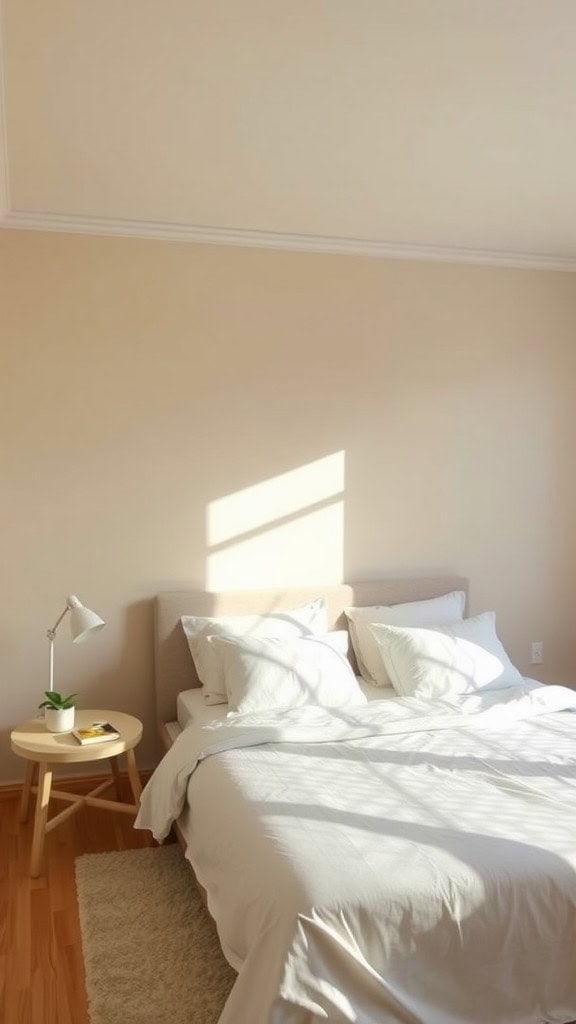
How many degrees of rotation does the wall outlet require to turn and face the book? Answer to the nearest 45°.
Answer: approximately 45° to its right

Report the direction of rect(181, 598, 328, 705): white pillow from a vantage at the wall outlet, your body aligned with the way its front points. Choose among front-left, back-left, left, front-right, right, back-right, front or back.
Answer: front-right

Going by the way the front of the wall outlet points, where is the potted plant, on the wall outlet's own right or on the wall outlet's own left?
on the wall outlet's own right

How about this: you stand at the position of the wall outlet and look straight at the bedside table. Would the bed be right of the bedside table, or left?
left

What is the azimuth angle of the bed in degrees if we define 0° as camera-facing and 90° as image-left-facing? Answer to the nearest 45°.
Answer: approximately 315°

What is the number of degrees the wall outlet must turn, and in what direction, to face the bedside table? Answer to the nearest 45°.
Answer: approximately 45° to its right

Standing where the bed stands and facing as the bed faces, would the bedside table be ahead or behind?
behind
